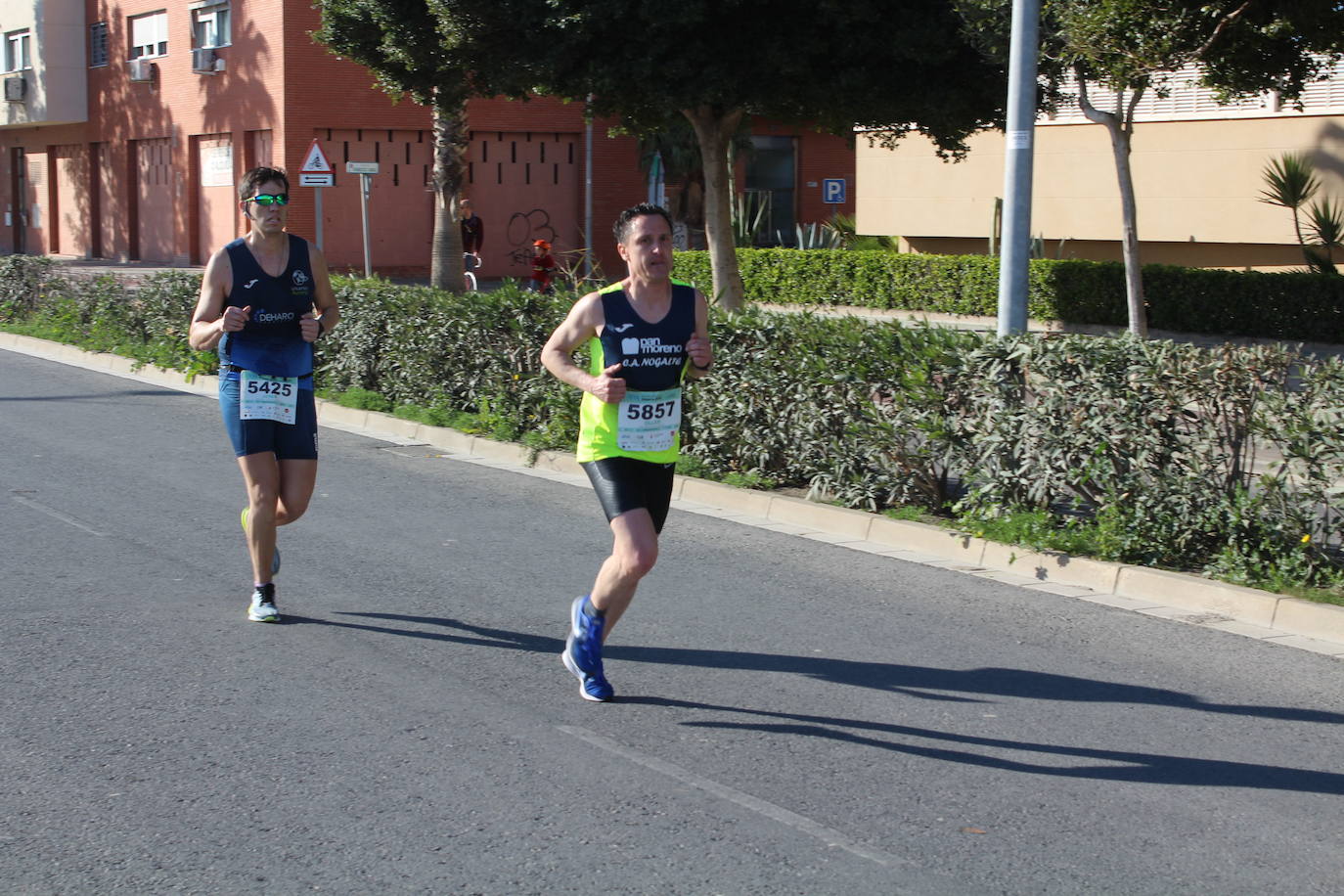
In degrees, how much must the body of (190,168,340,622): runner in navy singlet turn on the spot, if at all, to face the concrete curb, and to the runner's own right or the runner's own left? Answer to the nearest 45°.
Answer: approximately 90° to the runner's own left

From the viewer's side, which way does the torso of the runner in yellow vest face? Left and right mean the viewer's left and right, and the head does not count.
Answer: facing the viewer and to the right of the viewer

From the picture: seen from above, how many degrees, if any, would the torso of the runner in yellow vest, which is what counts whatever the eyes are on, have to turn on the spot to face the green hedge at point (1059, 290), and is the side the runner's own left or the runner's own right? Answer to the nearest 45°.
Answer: approximately 135° to the runner's own left

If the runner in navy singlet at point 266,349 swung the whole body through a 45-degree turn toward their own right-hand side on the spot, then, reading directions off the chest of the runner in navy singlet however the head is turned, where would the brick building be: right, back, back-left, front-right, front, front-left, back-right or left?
back-right

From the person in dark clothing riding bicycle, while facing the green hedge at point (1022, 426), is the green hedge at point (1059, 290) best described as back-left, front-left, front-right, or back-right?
front-left

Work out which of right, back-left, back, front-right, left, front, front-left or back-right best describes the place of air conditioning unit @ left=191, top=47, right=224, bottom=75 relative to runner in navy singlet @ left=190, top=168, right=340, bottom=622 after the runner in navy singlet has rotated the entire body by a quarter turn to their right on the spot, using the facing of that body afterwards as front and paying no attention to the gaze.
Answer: right

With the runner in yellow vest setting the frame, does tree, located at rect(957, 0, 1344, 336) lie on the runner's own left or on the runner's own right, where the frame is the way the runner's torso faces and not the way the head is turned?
on the runner's own left

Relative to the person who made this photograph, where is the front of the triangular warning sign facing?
facing the viewer

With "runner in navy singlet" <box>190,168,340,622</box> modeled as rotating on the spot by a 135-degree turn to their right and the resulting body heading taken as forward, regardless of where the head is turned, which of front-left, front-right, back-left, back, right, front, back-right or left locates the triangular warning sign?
front-right

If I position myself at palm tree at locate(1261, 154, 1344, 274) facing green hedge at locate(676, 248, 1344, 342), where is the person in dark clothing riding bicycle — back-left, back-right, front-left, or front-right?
front-right

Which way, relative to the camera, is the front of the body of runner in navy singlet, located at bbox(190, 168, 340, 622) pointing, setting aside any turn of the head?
toward the camera
